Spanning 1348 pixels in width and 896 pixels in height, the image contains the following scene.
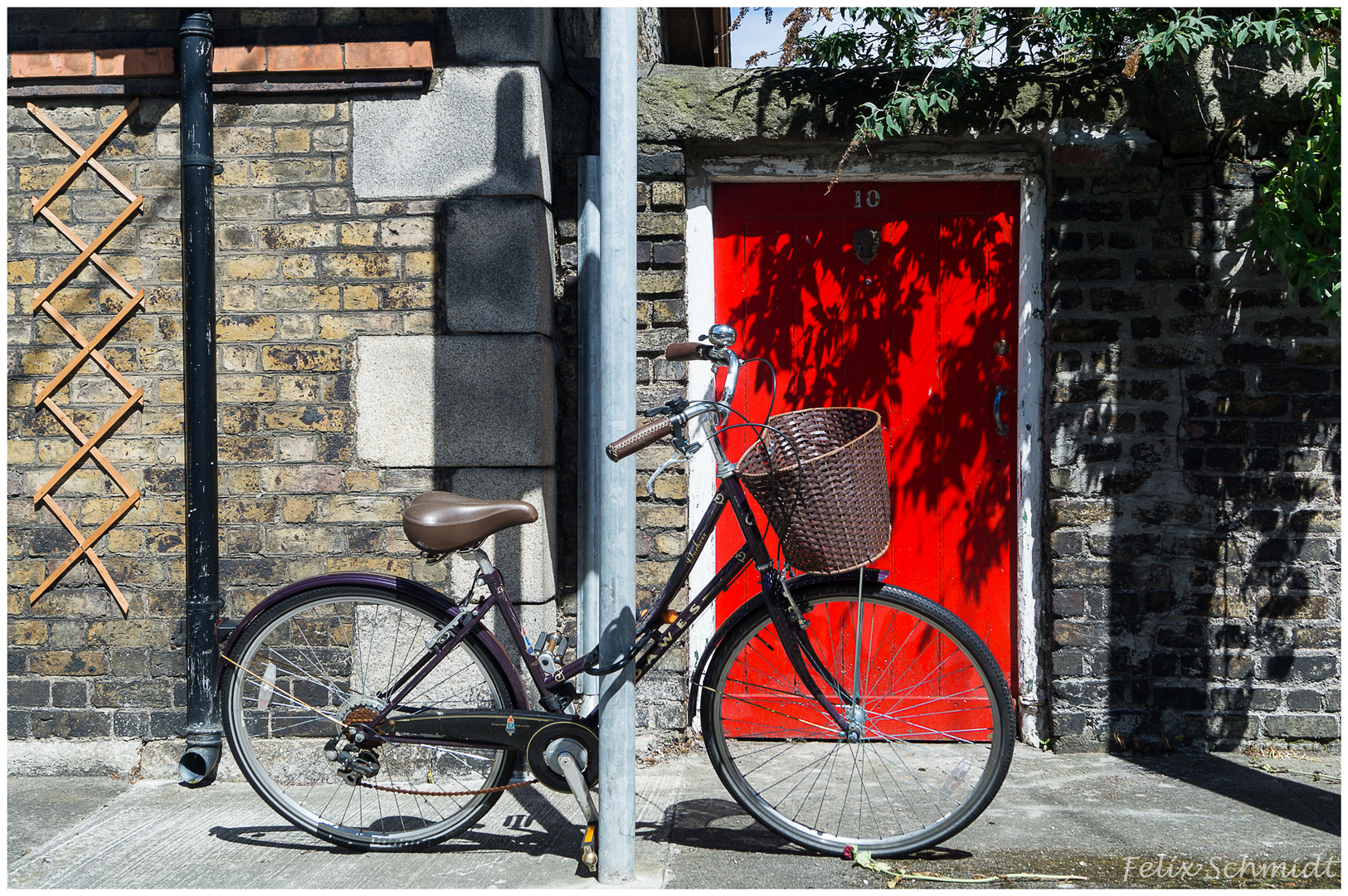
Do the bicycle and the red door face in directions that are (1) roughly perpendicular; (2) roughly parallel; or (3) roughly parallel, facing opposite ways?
roughly perpendicular

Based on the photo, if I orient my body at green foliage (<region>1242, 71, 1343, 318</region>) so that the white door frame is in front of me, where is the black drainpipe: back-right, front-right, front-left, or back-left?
front-left

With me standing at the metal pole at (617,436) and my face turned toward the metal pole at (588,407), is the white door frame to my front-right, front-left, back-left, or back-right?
front-right

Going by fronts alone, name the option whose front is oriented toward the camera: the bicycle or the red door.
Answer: the red door

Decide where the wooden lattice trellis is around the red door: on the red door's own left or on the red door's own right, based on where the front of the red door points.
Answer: on the red door's own right

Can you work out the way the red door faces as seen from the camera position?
facing the viewer

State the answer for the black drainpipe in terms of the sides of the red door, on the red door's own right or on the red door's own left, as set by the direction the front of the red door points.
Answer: on the red door's own right

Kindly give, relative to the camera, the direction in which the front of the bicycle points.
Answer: facing to the right of the viewer

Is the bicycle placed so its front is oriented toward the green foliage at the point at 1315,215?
yes

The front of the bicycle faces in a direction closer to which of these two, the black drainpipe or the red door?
the red door

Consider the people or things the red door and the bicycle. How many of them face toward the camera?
1

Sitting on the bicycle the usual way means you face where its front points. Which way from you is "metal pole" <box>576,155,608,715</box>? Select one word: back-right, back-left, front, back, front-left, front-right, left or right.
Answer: left

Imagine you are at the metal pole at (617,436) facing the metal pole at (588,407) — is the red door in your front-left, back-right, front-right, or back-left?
front-right
